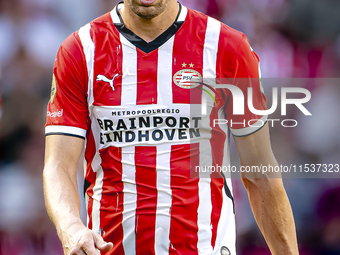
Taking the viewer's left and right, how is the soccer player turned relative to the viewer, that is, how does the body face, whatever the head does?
facing the viewer
